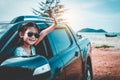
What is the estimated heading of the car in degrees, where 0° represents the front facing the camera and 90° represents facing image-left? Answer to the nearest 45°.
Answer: approximately 45°
